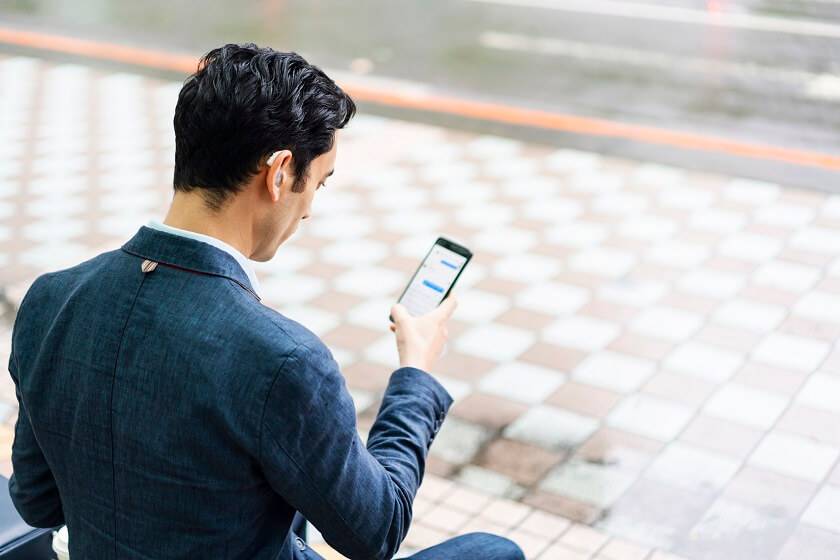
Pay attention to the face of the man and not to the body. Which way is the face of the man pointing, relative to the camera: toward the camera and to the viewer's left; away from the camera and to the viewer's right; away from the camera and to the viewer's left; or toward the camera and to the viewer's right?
away from the camera and to the viewer's right

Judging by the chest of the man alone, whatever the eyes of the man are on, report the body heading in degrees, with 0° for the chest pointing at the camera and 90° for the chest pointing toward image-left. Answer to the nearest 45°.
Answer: approximately 225°
